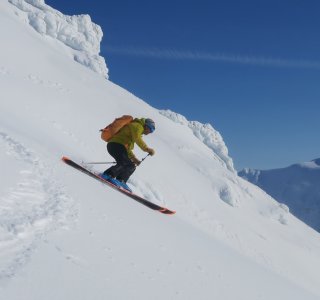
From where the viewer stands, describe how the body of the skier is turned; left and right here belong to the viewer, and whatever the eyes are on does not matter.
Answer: facing to the right of the viewer
